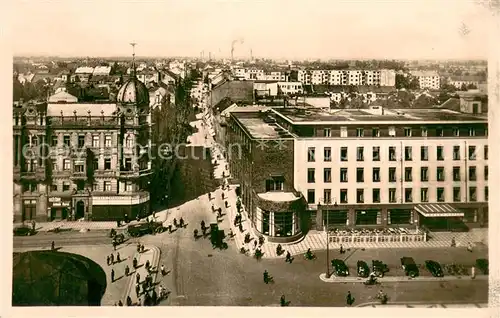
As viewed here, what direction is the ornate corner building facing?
toward the camera

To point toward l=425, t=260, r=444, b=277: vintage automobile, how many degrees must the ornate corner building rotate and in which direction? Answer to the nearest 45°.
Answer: approximately 90° to its left
